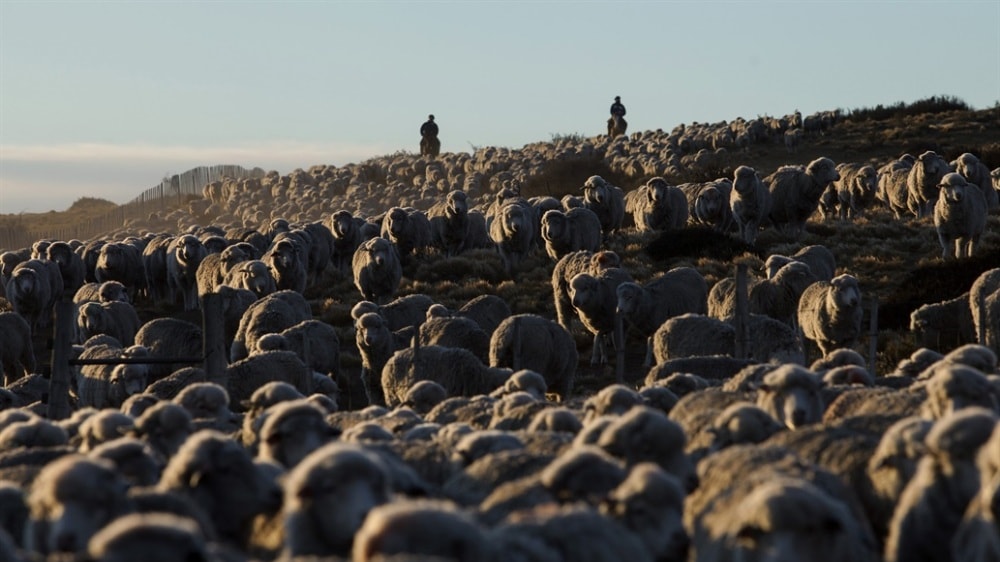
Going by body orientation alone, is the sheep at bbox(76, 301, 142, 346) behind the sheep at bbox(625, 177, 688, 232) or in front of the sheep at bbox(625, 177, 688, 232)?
in front

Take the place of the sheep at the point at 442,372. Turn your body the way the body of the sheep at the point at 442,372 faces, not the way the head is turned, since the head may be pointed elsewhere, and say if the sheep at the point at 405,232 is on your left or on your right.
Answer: on your left

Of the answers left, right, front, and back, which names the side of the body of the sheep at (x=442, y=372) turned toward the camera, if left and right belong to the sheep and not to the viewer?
right

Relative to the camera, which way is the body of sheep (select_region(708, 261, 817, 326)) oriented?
to the viewer's right

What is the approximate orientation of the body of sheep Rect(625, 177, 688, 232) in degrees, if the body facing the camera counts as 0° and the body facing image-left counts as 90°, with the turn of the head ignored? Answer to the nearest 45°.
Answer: approximately 45°

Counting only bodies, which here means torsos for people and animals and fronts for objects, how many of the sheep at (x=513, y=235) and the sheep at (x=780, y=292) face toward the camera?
1
